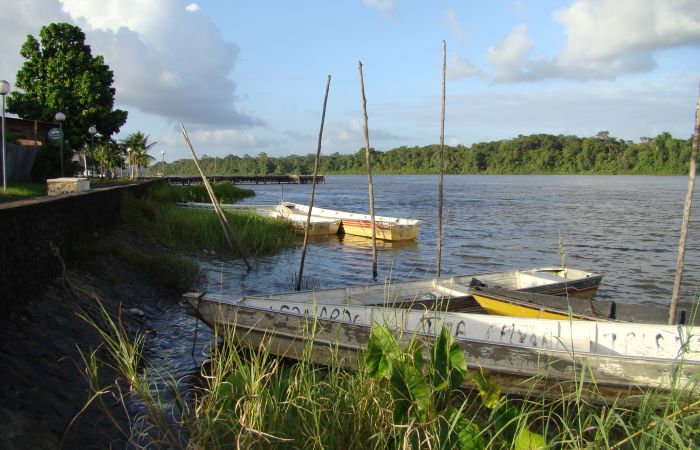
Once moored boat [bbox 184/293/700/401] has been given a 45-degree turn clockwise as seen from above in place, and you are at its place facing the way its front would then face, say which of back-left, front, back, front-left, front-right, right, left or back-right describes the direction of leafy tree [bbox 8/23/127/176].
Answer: front

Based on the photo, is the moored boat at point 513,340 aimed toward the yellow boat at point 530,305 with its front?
no

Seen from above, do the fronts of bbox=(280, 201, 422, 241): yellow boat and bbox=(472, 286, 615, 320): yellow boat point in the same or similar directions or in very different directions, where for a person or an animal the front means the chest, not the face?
same or similar directions

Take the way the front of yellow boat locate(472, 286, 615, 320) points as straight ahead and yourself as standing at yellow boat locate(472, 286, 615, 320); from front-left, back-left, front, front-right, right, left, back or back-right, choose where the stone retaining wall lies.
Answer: front-left

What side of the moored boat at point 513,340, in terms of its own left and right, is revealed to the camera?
left

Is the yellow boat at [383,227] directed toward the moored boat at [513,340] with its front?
no

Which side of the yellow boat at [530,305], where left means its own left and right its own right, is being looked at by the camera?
left

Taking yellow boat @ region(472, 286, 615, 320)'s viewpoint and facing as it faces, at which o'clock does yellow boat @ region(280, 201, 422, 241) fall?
yellow boat @ region(280, 201, 422, 241) is roughly at 2 o'clock from yellow boat @ region(472, 286, 615, 320).

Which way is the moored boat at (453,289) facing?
to the viewer's left

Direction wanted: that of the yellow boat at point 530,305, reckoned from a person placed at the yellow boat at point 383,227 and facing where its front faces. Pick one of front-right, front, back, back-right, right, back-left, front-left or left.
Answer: back-left

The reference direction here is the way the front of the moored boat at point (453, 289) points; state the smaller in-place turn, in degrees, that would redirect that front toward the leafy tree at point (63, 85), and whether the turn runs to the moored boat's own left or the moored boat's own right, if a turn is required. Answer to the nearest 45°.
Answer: approximately 45° to the moored boat's own right

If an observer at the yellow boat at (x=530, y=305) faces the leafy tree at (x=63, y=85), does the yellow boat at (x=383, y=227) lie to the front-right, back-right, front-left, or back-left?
front-right
